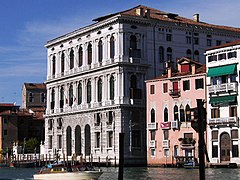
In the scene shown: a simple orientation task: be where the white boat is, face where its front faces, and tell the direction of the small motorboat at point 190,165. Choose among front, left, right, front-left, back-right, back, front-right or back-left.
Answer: front-left

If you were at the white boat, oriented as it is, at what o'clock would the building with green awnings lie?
The building with green awnings is roughly at 11 o'clock from the white boat.

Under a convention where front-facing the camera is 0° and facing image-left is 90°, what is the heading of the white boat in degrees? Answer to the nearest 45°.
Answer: approximately 270°
